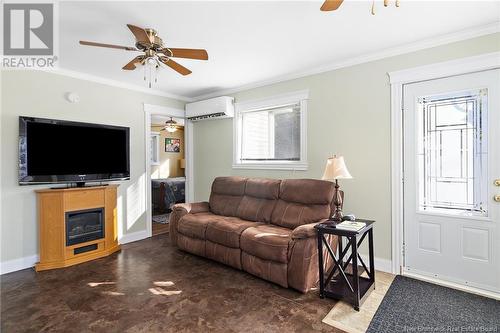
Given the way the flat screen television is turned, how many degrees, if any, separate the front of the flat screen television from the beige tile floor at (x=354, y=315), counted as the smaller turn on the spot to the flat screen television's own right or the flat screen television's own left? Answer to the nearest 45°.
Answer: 0° — it already faces it

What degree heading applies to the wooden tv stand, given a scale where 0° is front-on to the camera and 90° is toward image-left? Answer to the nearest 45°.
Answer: approximately 315°

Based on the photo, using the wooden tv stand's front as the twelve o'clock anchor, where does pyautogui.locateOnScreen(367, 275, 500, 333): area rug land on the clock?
The area rug is roughly at 12 o'clock from the wooden tv stand.

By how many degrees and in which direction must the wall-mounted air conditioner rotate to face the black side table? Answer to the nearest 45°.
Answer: approximately 90° to its left

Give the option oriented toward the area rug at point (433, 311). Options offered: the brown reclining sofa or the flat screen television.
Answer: the flat screen television

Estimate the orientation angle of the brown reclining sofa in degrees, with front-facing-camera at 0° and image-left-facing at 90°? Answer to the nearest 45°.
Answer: approximately 45°

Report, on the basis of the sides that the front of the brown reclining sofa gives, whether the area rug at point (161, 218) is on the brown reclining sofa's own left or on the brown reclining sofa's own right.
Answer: on the brown reclining sofa's own right
